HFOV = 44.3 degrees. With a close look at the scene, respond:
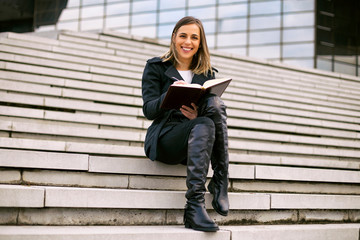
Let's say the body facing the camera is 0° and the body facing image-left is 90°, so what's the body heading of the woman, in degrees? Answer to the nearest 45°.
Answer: approximately 315°
